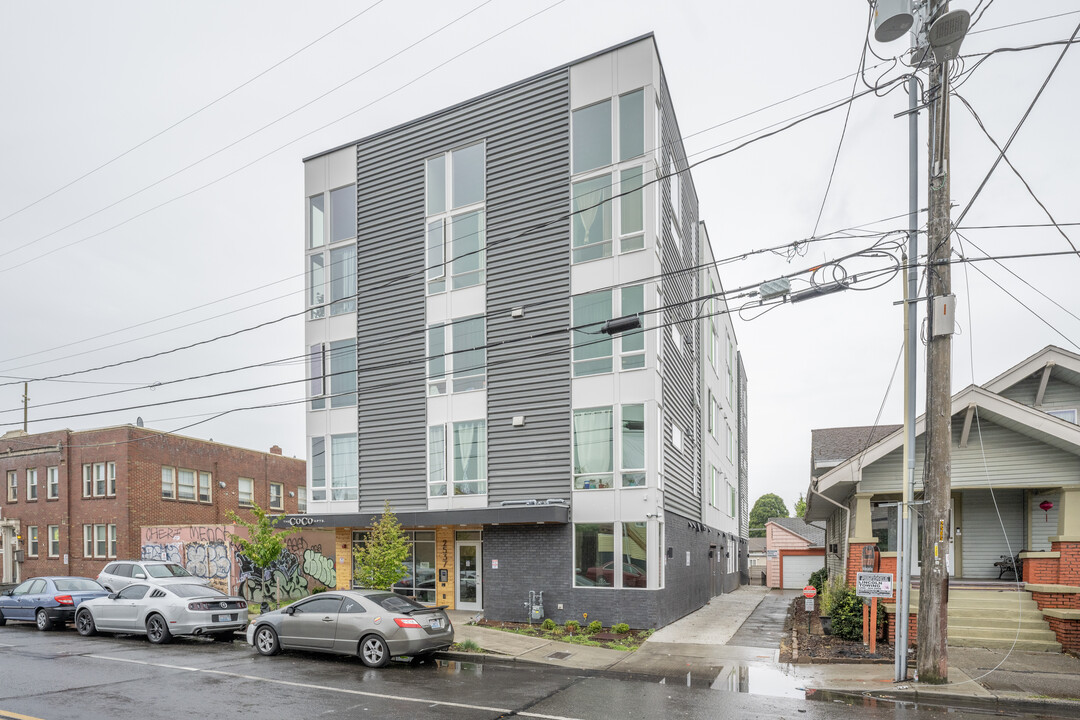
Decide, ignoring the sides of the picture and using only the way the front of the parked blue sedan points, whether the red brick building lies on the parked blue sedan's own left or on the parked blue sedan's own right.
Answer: on the parked blue sedan's own right

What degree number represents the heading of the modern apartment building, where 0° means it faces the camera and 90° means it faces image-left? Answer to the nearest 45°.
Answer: approximately 45°

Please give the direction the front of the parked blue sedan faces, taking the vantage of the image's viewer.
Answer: facing away from the viewer and to the left of the viewer

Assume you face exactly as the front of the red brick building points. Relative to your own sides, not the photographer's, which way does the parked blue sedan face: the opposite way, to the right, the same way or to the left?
to the right

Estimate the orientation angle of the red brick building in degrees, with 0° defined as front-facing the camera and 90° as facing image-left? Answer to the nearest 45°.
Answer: approximately 45°

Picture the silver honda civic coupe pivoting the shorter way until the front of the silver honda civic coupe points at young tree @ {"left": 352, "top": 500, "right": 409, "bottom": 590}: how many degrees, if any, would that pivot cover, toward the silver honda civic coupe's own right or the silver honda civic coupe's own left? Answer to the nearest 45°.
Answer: approximately 45° to the silver honda civic coupe's own right

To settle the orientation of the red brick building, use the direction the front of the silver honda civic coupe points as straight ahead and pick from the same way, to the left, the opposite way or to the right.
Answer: to the left

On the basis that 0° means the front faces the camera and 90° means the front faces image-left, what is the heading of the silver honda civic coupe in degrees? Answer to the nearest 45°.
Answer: approximately 135°

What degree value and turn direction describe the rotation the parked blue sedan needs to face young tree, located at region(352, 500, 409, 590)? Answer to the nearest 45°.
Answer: approximately 180°
